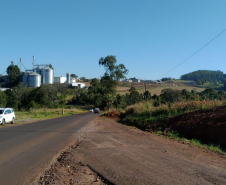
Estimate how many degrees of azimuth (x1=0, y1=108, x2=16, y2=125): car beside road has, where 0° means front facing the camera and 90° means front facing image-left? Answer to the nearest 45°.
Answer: approximately 45°
